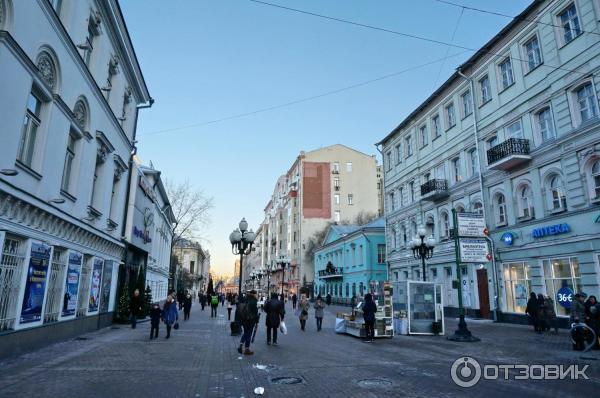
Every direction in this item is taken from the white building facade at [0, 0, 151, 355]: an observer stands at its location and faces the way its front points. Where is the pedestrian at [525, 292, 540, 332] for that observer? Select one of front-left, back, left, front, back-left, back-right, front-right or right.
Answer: front

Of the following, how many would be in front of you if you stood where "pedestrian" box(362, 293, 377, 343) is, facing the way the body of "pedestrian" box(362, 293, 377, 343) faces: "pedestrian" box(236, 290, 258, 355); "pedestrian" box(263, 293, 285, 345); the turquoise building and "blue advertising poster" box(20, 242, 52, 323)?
1

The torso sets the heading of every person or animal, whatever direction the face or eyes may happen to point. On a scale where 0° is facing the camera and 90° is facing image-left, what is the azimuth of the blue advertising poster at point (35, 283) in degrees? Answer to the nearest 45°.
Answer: approximately 315°

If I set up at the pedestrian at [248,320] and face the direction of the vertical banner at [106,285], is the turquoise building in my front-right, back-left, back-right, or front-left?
front-right

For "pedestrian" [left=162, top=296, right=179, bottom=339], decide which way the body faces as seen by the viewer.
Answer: toward the camera

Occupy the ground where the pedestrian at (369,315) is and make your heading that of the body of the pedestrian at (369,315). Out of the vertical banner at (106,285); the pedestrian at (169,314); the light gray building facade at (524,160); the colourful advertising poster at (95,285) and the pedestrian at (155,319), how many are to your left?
4

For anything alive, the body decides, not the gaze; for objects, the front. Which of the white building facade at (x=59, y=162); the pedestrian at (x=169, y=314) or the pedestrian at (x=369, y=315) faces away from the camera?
the pedestrian at (x=369, y=315)

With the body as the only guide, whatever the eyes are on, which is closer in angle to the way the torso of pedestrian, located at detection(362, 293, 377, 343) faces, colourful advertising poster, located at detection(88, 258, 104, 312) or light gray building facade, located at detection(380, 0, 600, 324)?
the light gray building facade

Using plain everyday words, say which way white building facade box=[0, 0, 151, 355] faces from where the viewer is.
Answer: facing to the right of the viewer

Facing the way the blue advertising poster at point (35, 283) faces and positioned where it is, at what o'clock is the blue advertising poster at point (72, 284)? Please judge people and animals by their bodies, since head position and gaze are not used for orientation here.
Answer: the blue advertising poster at point (72, 284) is roughly at 8 o'clock from the blue advertising poster at point (35, 283).

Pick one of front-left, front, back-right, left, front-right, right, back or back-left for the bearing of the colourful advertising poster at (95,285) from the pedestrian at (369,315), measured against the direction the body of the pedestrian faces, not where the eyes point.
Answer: left

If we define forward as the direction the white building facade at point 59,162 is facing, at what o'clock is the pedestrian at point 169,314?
The pedestrian is roughly at 11 o'clock from the white building facade.

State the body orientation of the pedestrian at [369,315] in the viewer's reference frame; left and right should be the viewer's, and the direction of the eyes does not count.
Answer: facing away from the viewer

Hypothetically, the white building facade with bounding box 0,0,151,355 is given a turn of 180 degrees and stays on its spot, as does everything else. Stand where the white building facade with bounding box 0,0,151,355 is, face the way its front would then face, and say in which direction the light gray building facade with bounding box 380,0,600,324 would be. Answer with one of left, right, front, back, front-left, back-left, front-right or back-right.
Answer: back
